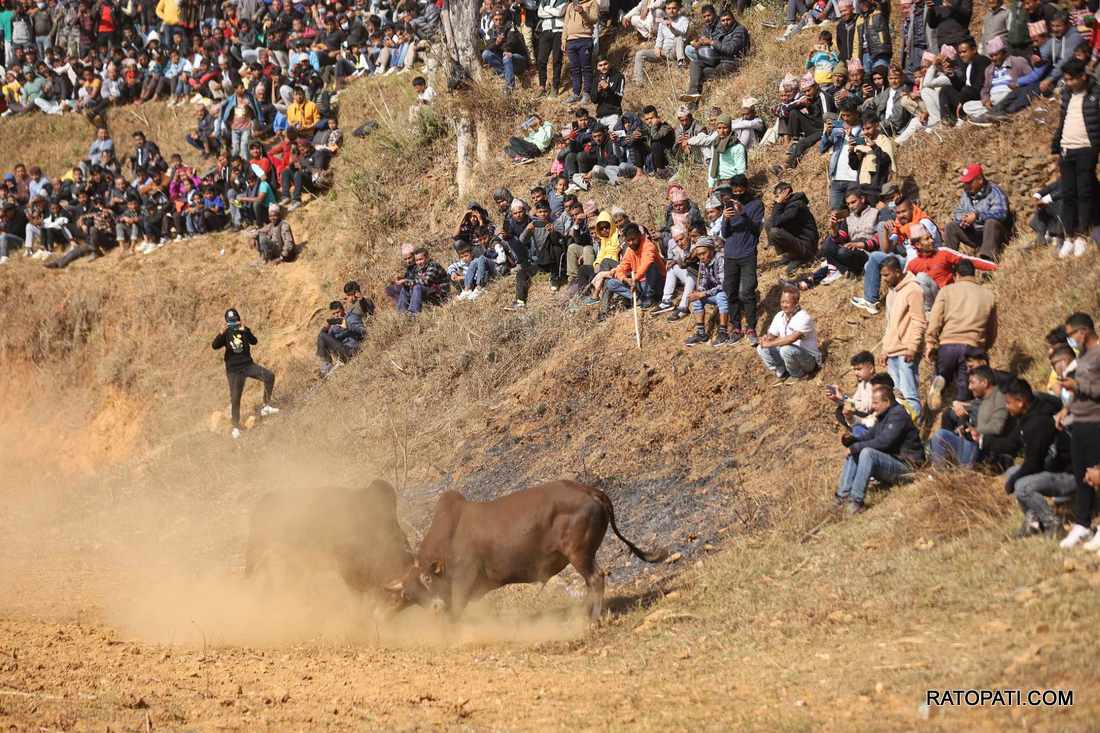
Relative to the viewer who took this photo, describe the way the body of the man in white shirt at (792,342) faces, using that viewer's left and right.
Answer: facing the viewer and to the left of the viewer

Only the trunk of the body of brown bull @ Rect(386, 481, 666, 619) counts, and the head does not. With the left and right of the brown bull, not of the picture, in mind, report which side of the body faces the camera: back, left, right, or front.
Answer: left

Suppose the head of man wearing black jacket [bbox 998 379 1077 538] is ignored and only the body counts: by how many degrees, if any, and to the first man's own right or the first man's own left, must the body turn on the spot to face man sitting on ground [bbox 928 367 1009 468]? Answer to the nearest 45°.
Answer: approximately 45° to the first man's own right

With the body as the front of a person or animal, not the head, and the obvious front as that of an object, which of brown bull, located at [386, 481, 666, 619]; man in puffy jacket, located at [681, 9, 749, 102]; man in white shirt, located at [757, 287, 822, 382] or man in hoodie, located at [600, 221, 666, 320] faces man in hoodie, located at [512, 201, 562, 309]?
the man in puffy jacket

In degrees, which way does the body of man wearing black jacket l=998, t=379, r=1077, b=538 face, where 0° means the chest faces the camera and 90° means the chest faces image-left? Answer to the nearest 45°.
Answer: approximately 90°

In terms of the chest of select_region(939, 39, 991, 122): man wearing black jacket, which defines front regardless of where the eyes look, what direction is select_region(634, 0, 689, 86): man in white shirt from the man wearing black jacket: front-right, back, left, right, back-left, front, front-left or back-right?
right

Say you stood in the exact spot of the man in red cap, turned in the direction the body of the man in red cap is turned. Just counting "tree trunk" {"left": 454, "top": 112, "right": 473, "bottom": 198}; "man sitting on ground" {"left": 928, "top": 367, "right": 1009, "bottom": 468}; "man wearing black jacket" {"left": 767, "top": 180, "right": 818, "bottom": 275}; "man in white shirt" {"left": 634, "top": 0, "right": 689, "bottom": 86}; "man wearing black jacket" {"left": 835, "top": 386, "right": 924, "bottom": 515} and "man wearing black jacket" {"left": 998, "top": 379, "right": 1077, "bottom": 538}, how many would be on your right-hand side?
3

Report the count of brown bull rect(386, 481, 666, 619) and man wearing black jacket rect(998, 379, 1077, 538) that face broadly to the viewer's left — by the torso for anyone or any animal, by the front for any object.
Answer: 2

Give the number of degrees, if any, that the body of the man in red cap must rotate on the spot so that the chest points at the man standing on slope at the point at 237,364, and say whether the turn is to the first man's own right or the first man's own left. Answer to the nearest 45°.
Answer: approximately 45° to the first man's own right

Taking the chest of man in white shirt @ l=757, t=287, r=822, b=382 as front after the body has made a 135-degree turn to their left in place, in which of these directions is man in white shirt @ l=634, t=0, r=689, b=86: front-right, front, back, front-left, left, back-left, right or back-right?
left

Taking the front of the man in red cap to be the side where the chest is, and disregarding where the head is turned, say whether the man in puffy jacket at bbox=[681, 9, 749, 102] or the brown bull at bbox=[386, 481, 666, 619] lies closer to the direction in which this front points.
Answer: the brown bull

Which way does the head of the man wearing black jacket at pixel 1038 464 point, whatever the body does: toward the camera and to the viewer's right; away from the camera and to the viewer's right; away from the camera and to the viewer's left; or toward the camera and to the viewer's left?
toward the camera and to the viewer's left

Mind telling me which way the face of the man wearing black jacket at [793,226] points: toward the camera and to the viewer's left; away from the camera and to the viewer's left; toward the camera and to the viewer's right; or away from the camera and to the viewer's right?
toward the camera and to the viewer's left

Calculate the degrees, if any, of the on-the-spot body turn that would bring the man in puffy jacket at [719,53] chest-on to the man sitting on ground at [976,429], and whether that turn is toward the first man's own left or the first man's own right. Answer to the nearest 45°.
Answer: approximately 45° to the first man's own left

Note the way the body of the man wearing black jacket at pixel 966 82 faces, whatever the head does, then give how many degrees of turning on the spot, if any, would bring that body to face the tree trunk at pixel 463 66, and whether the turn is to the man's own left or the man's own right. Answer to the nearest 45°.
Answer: approximately 90° to the man's own right

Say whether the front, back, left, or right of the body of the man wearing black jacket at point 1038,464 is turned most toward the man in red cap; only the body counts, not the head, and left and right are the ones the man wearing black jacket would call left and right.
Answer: right

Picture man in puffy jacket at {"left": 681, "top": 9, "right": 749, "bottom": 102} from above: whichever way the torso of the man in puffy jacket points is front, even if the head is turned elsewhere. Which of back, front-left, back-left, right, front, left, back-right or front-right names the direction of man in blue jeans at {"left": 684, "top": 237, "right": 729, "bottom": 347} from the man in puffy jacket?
front-left

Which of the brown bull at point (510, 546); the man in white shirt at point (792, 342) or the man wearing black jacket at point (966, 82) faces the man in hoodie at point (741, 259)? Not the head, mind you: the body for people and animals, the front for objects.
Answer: the man wearing black jacket
